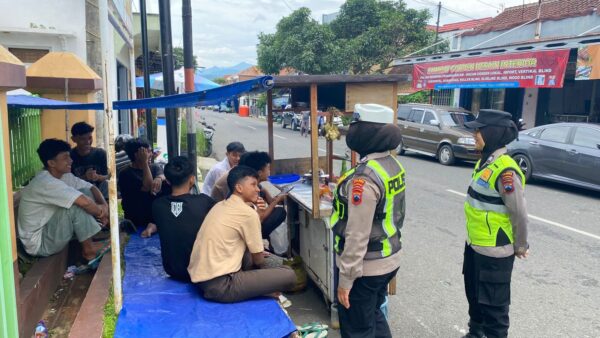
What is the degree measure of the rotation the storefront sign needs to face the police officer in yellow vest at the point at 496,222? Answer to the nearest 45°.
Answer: approximately 45° to its left

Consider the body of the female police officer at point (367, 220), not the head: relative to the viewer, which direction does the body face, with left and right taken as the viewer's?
facing away from the viewer and to the left of the viewer

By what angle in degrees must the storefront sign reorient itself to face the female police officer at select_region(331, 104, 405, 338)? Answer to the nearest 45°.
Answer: approximately 45° to its left

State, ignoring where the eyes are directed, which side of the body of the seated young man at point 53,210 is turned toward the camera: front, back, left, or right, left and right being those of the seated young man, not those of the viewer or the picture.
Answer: right

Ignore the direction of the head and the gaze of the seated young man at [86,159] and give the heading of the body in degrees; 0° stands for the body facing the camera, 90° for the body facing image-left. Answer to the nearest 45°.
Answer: approximately 315°

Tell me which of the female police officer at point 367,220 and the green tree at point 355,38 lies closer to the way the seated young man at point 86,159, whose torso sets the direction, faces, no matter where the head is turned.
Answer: the female police officer

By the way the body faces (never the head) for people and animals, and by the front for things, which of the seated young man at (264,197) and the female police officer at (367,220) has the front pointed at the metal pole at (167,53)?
the female police officer

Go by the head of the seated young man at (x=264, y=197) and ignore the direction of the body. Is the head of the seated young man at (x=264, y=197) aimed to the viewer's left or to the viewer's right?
to the viewer's right

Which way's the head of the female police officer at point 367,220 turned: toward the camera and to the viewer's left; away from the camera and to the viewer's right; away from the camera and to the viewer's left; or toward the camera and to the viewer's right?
away from the camera and to the viewer's left
